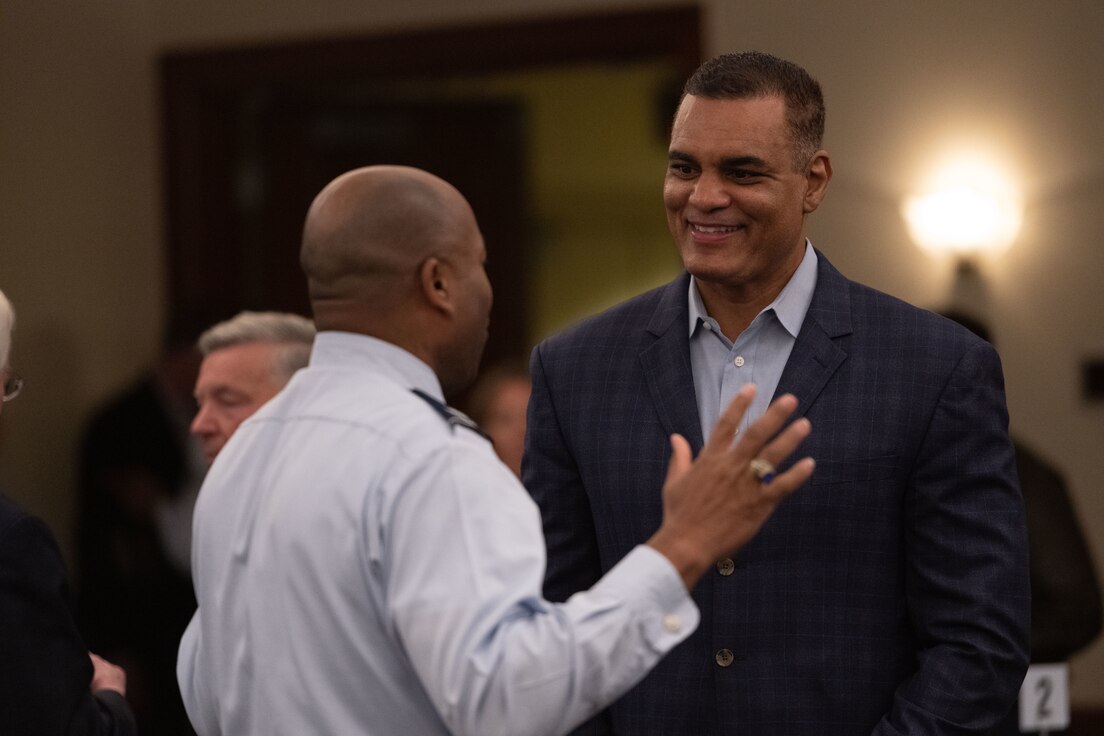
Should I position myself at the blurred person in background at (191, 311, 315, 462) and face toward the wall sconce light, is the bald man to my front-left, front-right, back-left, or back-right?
back-right

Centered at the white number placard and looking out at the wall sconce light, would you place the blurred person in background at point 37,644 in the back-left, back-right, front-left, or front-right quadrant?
back-left

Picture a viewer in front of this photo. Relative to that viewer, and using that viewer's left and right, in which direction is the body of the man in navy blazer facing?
facing the viewer and to the left of the viewer

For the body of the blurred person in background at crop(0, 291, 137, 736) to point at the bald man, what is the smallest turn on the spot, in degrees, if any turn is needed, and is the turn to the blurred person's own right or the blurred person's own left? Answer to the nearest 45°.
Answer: approximately 45° to the blurred person's own right

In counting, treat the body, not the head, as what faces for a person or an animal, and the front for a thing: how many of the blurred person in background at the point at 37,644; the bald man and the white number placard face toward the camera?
1

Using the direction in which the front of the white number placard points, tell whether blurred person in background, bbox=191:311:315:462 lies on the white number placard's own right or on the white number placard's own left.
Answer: on the white number placard's own right

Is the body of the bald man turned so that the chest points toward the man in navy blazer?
yes

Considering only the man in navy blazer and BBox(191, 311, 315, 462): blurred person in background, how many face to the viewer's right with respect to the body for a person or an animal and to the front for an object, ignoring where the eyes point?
0

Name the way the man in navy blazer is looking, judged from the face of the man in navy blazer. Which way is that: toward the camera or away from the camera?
toward the camera

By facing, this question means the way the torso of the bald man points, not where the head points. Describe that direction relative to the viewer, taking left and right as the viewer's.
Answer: facing away from the viewer and to the right of the viewer

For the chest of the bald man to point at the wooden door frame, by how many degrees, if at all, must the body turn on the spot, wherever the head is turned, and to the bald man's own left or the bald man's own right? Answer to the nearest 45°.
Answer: approximately 45° to the bald man's own left

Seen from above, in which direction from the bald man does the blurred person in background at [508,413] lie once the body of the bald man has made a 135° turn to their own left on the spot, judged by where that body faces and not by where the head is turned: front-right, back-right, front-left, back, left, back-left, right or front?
right

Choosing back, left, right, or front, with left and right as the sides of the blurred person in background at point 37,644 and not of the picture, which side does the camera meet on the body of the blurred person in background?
right

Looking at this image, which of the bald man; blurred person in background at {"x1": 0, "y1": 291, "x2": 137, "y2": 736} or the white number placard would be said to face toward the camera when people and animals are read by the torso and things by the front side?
the white number placard

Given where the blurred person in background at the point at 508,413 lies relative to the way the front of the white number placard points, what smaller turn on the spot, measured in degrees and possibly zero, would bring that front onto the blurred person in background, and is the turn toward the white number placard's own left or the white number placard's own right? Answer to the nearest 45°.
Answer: approximately 135° to the white number placard's own right

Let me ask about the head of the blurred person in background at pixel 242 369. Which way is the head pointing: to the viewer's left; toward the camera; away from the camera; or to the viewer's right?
to the viewer's left
